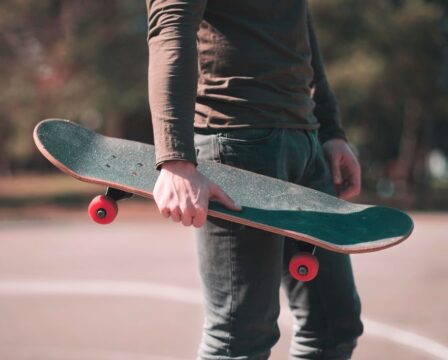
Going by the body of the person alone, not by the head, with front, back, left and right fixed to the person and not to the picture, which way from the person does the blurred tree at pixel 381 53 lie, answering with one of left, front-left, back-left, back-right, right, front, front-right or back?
back-left

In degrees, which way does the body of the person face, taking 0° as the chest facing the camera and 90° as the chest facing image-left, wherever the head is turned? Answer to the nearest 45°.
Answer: approximately 315°

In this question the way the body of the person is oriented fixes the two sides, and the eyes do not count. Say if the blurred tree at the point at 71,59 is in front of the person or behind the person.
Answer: behind

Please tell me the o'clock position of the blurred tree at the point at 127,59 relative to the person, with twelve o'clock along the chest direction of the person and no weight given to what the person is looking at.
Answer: The blurred tree is roughly at 7 o'clock from the person.
